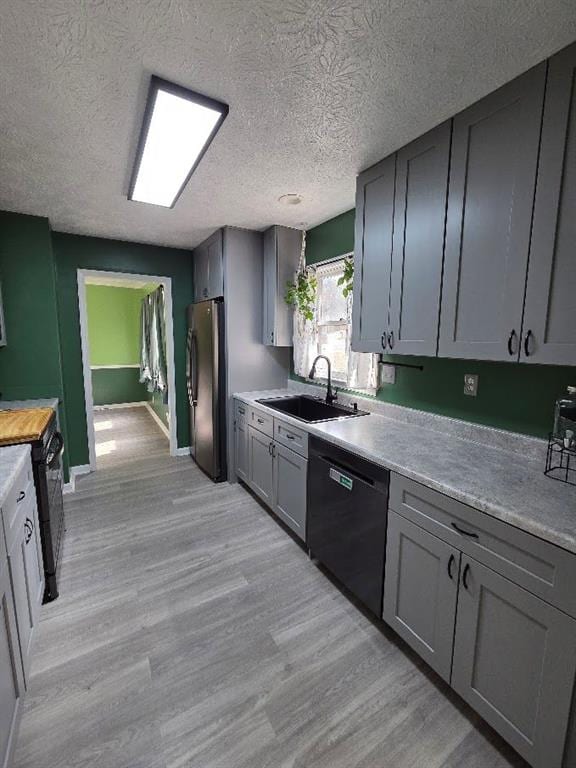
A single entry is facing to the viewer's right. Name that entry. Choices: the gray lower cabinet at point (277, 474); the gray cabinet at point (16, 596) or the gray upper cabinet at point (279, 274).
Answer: the gray cabinet

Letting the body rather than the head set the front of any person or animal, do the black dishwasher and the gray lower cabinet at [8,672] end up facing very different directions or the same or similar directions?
very different directions

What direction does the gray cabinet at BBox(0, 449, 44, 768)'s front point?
to the viewer's right

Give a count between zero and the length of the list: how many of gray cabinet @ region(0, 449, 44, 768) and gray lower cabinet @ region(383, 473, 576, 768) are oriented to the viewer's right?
1

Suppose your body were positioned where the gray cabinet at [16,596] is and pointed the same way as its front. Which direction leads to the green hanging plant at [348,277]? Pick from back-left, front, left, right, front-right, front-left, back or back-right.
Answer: front

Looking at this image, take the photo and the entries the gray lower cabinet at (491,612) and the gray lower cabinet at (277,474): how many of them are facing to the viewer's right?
0

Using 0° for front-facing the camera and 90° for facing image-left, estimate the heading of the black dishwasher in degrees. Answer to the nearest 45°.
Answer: approximately 45°

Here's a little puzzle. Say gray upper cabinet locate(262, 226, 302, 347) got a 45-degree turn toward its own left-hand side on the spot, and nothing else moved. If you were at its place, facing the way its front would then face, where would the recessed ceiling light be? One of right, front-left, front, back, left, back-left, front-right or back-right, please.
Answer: front

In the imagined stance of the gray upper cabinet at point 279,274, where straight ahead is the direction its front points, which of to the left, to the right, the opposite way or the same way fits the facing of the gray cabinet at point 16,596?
the opposite way

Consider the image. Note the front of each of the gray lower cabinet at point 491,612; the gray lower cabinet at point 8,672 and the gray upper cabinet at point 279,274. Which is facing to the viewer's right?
the gray lower cabinet at point 8,672

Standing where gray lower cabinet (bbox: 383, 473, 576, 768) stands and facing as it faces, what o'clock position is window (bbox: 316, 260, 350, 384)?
The window is roughly at 3 o'clock from the gray lower cabinet.

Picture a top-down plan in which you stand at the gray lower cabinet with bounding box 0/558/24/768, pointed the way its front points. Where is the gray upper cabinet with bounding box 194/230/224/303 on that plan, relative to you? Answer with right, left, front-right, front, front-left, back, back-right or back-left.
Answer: front-left
